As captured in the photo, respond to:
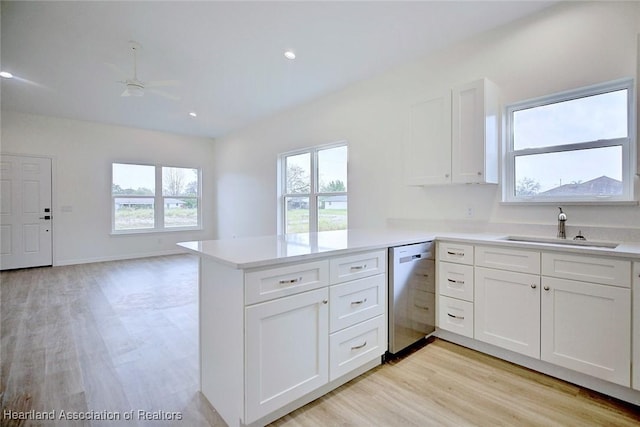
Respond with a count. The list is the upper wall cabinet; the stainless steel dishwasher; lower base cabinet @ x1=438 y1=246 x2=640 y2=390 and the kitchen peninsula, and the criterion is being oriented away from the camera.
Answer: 0

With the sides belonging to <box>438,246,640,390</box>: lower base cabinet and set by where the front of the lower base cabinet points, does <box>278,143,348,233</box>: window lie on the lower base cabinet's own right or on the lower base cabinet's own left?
on the lower base cabinet's own right

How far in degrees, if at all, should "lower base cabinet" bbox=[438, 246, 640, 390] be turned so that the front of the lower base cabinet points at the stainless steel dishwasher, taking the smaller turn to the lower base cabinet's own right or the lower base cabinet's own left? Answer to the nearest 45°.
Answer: approximately 45° to the lower base cabinet's own right

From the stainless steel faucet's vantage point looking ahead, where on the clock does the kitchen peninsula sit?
The kitchen peninsula is roughly at 1 o'clock from the stainless steel faucet.

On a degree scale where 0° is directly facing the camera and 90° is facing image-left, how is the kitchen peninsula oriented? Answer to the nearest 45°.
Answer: approximately 315°

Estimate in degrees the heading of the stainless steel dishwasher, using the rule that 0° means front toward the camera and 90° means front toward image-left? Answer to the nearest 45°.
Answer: approximately 315°

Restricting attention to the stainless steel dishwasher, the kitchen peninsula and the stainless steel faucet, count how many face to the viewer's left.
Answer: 0

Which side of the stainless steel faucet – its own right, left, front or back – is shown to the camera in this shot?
front

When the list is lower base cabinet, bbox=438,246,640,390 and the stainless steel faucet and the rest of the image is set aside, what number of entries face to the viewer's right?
0

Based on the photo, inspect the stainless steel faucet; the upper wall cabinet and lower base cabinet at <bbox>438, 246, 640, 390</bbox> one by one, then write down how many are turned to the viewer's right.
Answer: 0

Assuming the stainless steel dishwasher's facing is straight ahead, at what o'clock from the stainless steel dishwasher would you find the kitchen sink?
The kitchen sink is roughly at 10 o'clock from the stainless steel dishwasher.

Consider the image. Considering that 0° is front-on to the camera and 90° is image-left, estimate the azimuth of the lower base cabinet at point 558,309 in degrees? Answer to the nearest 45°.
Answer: approximately 45°

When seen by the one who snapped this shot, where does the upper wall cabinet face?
facing the viewer and to the left of the viewer

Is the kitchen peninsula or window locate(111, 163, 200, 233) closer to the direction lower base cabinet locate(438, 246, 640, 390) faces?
the kitchen peninsula

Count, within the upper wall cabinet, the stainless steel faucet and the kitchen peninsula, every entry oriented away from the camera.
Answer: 0
